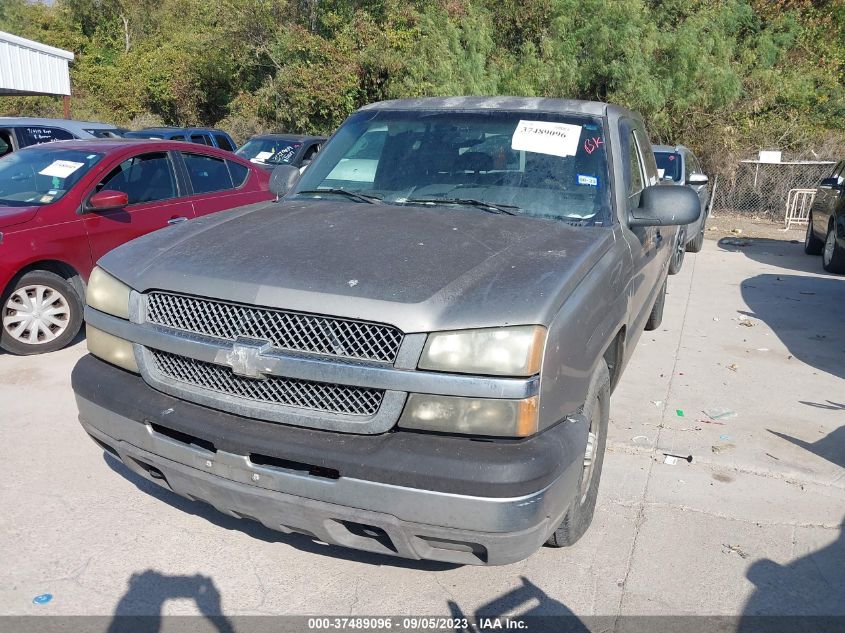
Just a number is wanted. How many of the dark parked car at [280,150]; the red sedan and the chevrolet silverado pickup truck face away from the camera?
0

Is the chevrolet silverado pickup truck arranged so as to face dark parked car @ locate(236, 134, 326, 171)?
no

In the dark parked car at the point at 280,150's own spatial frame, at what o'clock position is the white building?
The white building is roughly at 3 o'clock from the dark parked car.

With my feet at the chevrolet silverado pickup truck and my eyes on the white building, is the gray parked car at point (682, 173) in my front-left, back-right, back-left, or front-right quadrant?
front-right

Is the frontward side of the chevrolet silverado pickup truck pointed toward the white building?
no

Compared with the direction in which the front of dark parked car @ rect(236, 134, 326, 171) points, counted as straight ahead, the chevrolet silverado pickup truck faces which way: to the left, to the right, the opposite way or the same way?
the same way

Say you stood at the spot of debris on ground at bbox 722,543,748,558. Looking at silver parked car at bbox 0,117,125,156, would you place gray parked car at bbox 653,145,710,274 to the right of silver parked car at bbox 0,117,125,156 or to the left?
right

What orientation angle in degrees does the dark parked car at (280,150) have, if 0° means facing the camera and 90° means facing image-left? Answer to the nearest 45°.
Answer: approximately 45°

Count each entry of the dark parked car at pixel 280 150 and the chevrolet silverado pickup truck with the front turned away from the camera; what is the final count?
0

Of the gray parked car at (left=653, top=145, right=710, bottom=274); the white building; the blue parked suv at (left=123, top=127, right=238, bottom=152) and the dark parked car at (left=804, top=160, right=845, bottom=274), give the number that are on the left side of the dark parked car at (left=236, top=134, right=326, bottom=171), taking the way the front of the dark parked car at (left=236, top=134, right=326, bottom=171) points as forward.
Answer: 2

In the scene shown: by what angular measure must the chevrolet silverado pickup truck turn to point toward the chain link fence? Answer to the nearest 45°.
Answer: approximately 180°

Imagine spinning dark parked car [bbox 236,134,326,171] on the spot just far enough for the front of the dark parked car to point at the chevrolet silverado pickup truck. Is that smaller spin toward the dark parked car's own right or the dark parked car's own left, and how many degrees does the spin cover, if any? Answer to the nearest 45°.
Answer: approximately 45° to the dark parked car's own left

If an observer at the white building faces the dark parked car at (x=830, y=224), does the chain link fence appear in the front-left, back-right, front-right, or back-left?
front-left

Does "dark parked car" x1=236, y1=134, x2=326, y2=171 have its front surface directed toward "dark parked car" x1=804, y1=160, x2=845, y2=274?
no

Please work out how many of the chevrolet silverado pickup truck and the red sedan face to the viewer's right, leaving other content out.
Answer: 0
